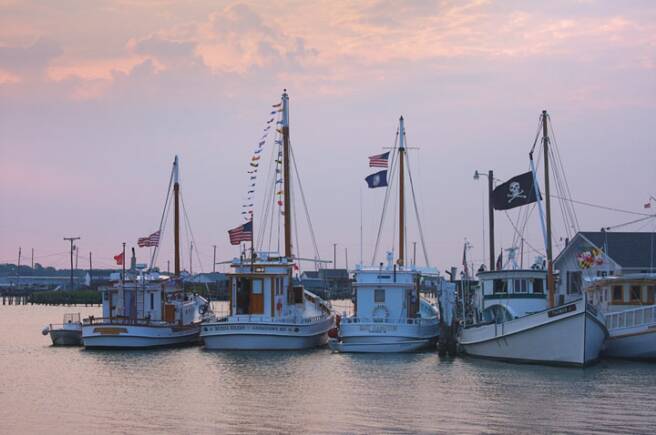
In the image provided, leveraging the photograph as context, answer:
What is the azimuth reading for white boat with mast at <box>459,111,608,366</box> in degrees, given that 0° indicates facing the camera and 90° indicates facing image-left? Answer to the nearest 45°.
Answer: approximately 315°
